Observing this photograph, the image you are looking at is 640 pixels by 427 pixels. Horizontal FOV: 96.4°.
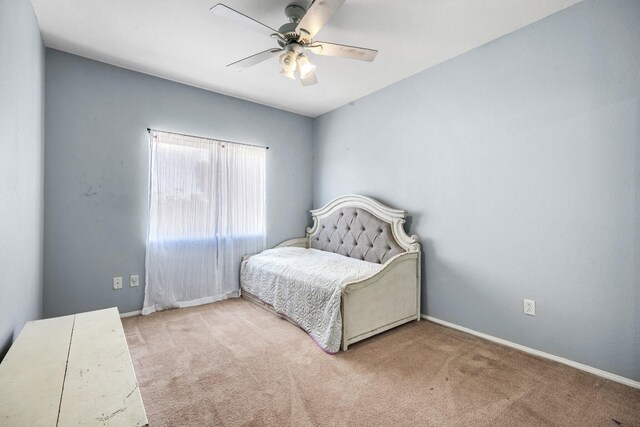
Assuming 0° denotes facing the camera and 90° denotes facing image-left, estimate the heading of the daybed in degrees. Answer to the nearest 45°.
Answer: approximately 45°

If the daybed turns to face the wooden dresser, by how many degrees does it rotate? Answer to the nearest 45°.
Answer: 0° — it already faces it

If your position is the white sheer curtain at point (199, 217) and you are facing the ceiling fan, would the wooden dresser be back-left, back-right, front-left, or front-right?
front-right
